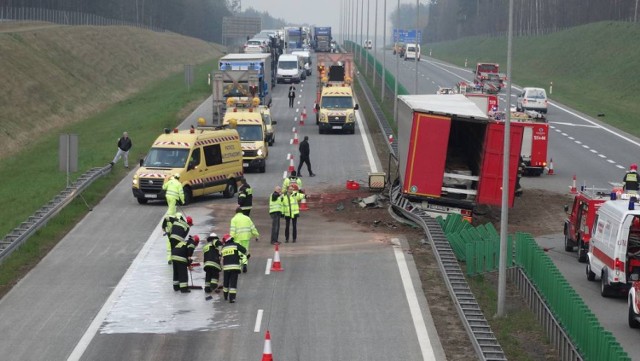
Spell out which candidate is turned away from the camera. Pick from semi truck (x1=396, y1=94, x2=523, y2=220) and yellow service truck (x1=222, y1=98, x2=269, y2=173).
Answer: the semi truck

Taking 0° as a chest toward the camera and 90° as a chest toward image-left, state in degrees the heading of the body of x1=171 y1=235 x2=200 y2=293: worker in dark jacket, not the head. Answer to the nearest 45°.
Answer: approximately 225°

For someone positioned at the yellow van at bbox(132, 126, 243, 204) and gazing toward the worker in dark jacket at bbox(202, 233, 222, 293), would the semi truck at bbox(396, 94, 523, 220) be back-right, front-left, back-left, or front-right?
front-left

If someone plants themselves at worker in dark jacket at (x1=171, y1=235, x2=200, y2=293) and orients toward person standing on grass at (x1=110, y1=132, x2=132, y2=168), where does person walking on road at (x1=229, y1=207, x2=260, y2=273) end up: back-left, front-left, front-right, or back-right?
front-right

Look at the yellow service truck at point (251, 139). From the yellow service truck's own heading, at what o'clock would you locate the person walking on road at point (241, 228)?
The person walking on road is roughly at 12 o'clock from the yellow service truck.

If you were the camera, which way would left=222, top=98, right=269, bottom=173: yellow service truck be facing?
facing the viewer

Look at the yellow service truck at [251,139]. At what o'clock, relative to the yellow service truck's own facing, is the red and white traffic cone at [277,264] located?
The red and white traffic cone is roughly at 12 o'clock from the yellow service truck.

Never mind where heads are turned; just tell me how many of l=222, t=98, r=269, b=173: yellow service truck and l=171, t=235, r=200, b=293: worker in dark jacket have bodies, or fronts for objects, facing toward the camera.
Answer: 1

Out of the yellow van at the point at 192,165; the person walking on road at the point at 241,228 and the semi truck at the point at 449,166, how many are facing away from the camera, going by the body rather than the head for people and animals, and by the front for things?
2

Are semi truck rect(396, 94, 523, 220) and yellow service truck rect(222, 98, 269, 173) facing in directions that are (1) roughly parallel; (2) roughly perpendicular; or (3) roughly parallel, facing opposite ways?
roughly parallel, facing opposite ways

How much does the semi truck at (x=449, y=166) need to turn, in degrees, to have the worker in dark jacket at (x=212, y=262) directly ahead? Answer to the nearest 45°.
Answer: approximately 135° to its left

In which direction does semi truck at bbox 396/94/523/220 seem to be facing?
away from the camera

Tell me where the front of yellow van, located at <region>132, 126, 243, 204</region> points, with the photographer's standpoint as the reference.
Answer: facing the viewer and to the left of the viewer

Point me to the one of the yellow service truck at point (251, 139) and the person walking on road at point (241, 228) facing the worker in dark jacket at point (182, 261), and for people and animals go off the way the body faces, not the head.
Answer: the yellow service truck

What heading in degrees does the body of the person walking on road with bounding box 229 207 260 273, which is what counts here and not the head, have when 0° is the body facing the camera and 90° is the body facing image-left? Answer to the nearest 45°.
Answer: approximately 180°
